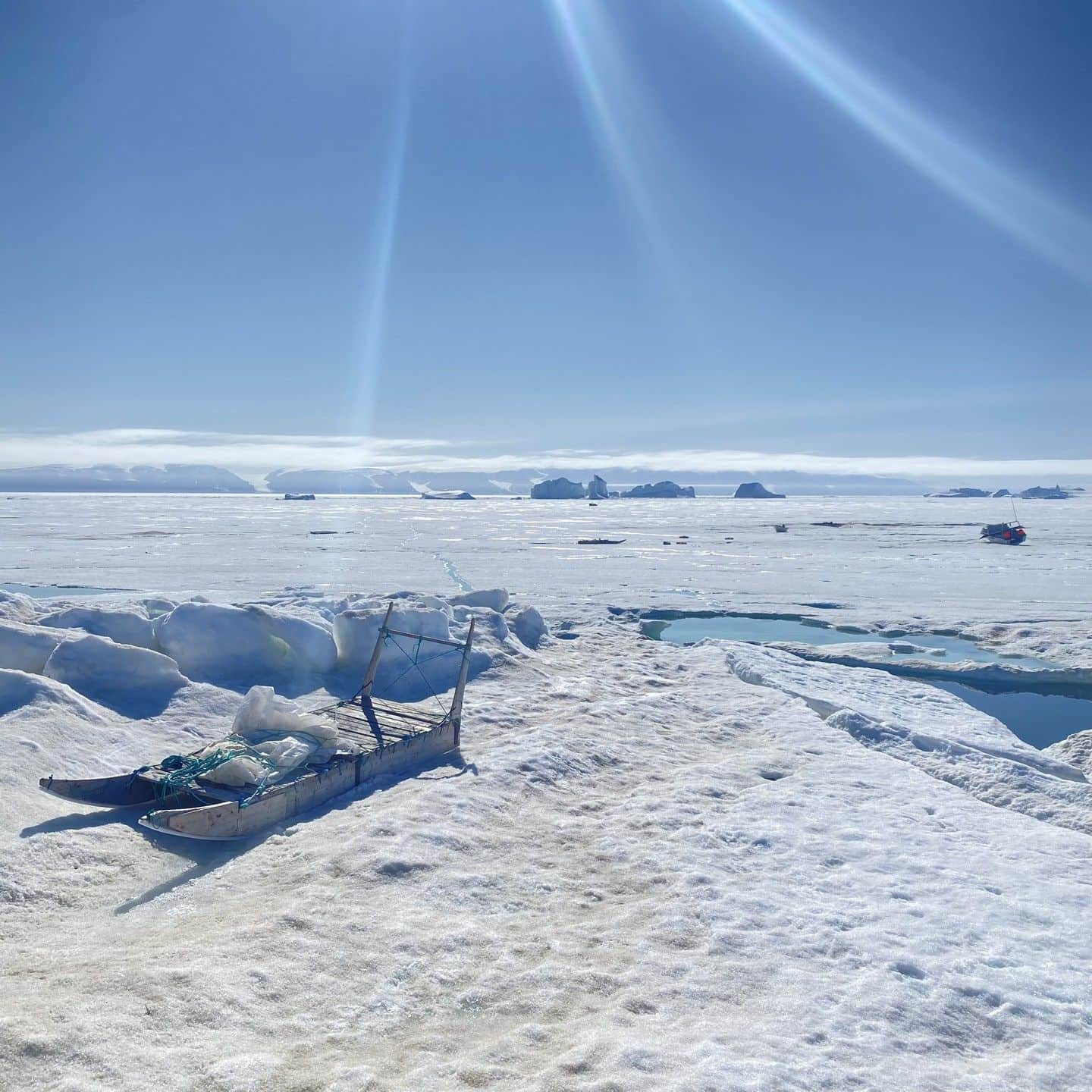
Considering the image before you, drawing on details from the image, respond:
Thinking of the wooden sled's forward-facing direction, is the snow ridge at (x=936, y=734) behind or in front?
behind

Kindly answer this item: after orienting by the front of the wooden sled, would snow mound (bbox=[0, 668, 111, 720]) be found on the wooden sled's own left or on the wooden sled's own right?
on the wooden sled's own right

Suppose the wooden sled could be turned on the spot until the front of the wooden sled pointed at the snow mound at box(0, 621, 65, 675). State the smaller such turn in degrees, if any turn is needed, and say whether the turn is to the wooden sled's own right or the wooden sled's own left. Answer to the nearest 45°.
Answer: approximately 90° to the wooden sled's own right

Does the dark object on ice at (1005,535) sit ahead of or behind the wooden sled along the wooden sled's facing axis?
behind

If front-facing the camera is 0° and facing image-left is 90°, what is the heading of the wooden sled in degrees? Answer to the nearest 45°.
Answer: approximately 45°
